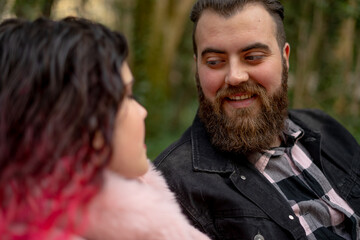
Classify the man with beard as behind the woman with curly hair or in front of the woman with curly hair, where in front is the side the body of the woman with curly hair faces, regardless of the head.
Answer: in front

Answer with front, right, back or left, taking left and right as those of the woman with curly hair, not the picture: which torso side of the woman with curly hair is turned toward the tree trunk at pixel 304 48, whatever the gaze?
front

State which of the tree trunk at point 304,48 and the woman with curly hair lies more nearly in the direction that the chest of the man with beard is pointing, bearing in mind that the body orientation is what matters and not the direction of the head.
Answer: the woman with curly hair

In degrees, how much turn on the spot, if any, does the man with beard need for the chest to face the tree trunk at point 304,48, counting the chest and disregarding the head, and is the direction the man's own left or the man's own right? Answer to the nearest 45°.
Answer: approximately 180°

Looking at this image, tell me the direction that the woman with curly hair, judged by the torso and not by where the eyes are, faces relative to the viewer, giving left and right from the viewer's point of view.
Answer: facing away from the viewer and to the right of the viewer

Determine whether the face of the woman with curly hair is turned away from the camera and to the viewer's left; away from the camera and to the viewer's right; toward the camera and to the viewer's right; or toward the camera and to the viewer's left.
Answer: away from the camera and to the viewer's right

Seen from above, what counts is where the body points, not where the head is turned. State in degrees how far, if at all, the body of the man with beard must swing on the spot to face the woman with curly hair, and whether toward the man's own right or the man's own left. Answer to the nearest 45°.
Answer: approximately 45° to the man's own right

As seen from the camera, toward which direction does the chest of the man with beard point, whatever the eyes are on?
toward the camera

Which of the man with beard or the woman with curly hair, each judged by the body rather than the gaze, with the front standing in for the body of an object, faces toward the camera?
the man with beard

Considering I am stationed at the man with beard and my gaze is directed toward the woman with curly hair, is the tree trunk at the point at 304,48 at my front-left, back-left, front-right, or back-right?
back-right

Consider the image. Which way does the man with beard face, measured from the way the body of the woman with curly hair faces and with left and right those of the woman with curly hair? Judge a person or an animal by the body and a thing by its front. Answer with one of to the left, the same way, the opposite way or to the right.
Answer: the opposite way

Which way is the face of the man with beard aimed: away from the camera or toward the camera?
toward the camera

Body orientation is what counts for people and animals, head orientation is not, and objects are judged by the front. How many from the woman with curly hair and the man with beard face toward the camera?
1
